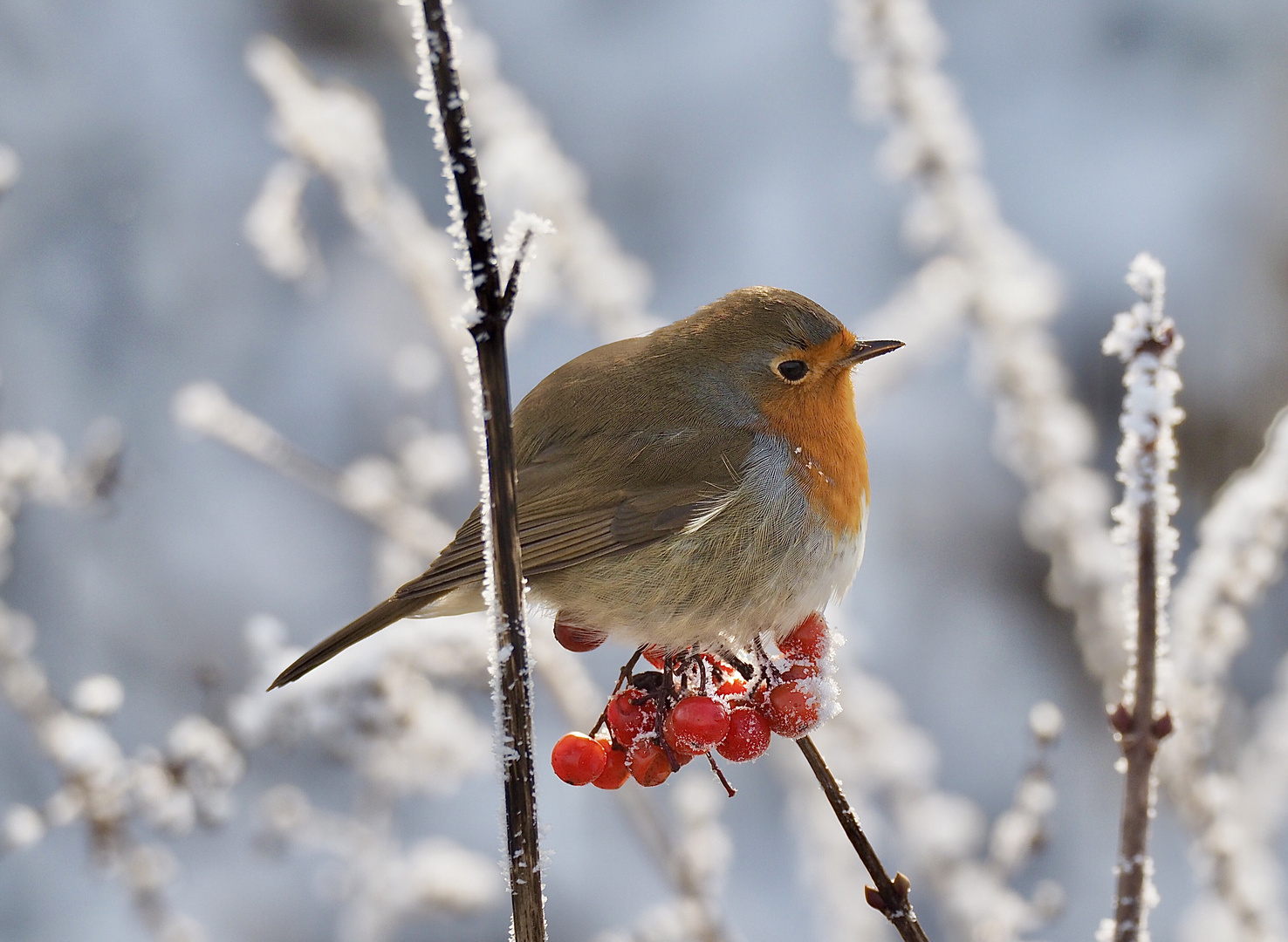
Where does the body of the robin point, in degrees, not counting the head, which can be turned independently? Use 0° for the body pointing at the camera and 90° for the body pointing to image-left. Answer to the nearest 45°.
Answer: approximately 270°
